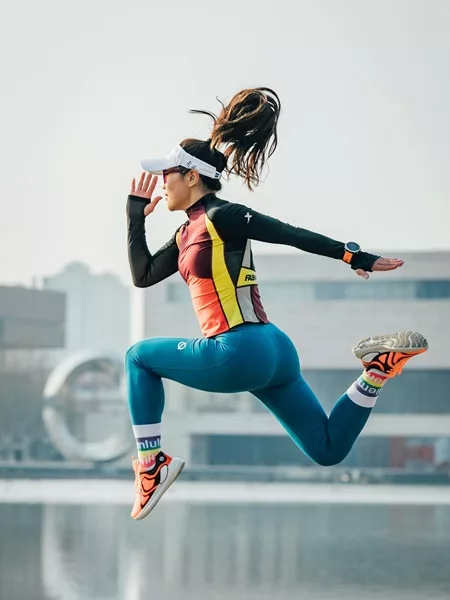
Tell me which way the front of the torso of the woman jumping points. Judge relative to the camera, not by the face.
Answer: to the viewer's left

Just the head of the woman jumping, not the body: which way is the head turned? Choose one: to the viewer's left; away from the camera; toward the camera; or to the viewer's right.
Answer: to the viewer's left
